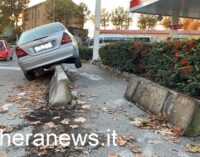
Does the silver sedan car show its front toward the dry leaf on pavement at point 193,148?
no

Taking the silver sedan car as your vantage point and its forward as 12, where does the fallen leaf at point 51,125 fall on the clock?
The fallen leaf is roughly at 6 o'clock from the silver sedan car.

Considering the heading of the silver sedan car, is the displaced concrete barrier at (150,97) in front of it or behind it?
behind

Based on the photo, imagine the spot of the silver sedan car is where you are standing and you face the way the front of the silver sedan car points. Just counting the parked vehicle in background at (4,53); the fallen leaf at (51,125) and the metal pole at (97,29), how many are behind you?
1

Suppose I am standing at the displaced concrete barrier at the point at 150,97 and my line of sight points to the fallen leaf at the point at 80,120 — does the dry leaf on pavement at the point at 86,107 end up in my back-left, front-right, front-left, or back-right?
front-right

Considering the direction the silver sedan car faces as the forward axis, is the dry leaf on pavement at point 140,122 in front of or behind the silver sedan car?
behind

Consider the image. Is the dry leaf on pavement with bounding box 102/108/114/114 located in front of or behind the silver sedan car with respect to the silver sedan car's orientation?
behind

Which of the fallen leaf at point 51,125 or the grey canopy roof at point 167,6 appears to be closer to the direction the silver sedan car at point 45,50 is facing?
the grey canopy roof

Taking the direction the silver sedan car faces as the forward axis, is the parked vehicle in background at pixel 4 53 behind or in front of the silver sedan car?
in front

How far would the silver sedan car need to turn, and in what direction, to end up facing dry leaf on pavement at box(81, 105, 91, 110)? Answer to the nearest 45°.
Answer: approximately 180°

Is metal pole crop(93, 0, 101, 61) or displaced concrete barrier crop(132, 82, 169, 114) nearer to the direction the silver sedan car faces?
the metal pole

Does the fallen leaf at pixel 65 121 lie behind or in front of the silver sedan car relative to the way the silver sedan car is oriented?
behind

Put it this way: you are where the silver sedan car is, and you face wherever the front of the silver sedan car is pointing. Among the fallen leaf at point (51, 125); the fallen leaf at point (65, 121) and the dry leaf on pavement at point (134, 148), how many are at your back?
3

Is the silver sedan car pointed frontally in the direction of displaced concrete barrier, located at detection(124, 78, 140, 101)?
no

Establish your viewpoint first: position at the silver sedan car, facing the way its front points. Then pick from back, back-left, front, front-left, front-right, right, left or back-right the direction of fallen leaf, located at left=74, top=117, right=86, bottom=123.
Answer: back

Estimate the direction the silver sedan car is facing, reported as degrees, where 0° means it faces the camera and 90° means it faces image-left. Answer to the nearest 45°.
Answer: approximately 180°

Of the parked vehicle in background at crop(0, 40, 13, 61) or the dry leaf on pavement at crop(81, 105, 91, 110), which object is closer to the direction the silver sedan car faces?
the parked vehicle in background
